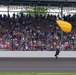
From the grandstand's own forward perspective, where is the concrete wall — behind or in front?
in front

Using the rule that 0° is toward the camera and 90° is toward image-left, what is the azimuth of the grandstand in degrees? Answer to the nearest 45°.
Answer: approximately 0°
